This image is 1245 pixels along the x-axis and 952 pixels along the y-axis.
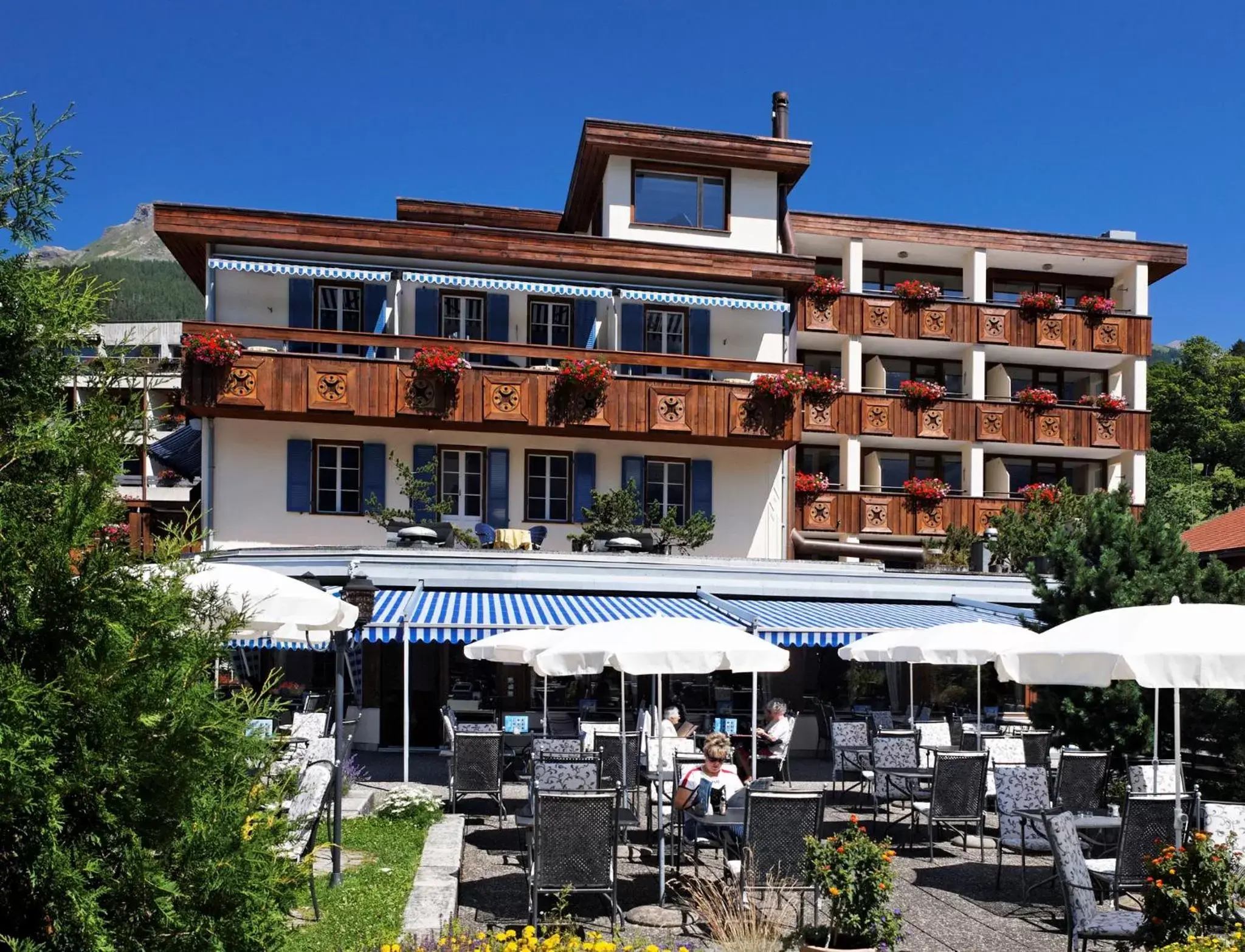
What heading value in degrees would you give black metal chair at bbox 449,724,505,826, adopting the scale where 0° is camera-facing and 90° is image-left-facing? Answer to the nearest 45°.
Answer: approximately 180°

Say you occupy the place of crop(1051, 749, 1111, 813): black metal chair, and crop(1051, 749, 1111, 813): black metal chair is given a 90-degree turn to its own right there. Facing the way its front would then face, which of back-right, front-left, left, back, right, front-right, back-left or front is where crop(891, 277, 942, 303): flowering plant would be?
left

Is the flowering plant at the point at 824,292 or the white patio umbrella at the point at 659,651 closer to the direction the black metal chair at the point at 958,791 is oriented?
the flowering plant

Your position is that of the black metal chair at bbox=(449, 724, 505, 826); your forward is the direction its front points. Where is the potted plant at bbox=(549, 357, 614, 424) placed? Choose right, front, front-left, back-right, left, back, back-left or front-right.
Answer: front

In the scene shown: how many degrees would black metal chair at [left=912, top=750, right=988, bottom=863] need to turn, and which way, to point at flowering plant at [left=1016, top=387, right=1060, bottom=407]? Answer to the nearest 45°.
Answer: approximately 45° to its right

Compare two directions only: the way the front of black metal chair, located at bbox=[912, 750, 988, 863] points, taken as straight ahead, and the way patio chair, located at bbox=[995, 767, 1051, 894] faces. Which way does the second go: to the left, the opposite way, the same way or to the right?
the opposite way

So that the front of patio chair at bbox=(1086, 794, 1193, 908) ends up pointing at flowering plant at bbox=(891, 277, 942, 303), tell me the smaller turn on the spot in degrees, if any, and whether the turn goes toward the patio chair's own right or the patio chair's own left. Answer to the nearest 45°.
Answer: approximately 45° to the patio chair's own right

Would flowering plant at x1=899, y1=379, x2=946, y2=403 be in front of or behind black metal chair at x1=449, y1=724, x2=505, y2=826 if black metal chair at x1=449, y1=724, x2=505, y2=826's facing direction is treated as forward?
in front

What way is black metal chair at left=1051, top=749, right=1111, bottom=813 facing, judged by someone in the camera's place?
facing away from the viewer

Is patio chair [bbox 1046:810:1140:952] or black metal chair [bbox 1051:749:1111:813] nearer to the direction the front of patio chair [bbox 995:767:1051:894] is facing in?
the patio chair
